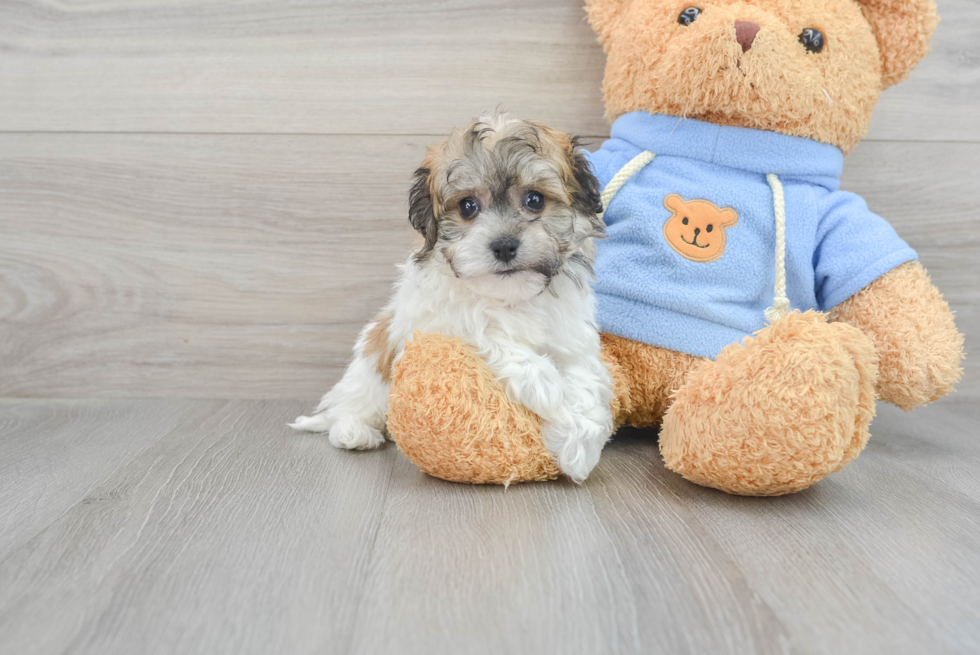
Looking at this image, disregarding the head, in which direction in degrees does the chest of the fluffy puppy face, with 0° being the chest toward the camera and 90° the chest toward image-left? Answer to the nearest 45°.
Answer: approximately 315°
